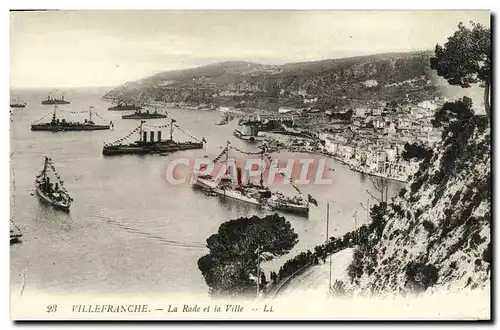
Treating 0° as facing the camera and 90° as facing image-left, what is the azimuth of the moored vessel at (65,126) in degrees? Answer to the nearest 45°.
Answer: approximately 90°
